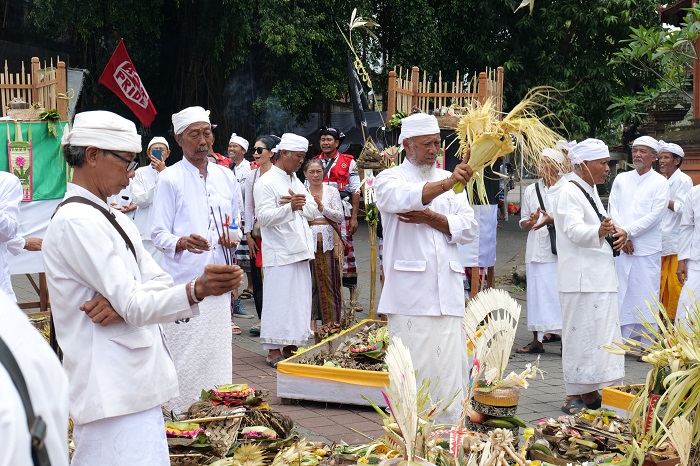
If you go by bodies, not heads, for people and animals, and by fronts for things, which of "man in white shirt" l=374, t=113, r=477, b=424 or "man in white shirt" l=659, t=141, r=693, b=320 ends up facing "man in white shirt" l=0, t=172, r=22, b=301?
"man in white shirt" l=659, t=141, r=693, b=320

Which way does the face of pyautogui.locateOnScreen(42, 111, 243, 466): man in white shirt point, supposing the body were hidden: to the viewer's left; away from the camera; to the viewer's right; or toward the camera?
to the viewer's right

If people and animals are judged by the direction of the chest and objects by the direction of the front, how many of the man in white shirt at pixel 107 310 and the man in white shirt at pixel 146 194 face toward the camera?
1

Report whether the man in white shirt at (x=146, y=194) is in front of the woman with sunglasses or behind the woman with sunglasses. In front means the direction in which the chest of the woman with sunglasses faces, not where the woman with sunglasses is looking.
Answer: in front

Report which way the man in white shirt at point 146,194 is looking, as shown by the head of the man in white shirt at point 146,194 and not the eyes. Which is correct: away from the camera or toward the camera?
toward the camera

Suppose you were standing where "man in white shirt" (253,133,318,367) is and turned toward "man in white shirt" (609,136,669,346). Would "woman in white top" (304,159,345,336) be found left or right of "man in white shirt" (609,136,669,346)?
left

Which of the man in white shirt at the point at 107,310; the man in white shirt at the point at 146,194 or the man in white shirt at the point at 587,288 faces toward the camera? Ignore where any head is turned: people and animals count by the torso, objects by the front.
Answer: the man in white shirt at the point at 146,194

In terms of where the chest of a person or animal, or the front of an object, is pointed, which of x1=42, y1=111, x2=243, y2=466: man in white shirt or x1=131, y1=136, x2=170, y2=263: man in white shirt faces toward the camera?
x1=131, y1=136, x2=170, y2=263: man in white shirt

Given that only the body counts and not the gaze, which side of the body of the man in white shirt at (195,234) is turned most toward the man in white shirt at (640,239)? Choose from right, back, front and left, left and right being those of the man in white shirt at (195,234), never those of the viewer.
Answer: left

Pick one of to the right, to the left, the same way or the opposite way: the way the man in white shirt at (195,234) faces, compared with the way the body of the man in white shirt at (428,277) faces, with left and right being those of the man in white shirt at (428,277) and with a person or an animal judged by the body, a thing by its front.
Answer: the same way

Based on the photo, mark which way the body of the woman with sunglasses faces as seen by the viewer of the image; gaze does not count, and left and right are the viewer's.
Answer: facing the viewer and to the left of the viewer

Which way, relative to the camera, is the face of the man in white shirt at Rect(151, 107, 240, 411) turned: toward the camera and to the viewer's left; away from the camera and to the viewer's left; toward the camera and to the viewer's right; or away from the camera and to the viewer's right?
toward the camera and to the viewer's right

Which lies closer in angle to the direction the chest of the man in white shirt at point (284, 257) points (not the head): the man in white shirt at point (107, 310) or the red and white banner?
the man in white shirt
